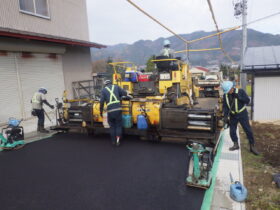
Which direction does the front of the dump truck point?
away from the camera

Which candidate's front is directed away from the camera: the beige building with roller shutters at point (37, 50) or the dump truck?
the dump truck

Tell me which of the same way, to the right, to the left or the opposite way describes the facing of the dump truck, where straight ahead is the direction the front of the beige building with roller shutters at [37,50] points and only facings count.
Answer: to the left

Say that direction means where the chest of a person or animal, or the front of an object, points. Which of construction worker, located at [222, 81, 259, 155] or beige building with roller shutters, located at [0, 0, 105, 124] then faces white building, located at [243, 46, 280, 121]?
beige building with roller shutters, located at [0, 0, 105, 124]

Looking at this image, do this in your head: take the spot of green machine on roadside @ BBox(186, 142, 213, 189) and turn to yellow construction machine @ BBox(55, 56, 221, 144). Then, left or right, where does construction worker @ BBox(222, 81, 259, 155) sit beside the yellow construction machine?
right

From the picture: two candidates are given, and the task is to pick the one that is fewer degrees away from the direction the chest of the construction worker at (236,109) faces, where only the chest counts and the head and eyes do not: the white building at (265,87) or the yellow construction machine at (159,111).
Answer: the yellow construction machine

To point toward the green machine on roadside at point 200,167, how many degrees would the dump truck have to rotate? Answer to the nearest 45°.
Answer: approximately 180°

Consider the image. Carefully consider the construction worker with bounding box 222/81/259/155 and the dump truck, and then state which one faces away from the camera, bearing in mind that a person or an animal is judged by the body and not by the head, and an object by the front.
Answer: the dump truck

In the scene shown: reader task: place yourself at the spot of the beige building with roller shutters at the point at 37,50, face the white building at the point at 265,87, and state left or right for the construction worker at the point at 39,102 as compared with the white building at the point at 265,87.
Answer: right

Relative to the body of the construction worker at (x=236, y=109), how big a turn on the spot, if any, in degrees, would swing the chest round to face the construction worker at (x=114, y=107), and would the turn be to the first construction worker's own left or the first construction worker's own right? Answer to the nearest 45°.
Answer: approximately 45° to the first construction worker's own right

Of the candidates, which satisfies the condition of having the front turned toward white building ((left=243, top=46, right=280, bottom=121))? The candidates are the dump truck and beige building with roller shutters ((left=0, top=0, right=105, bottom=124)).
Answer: beige building with roller shutters ((left=0, top=0, right=105, bottom=124))

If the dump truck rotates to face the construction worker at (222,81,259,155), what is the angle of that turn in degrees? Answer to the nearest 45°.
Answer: approximately 180°
